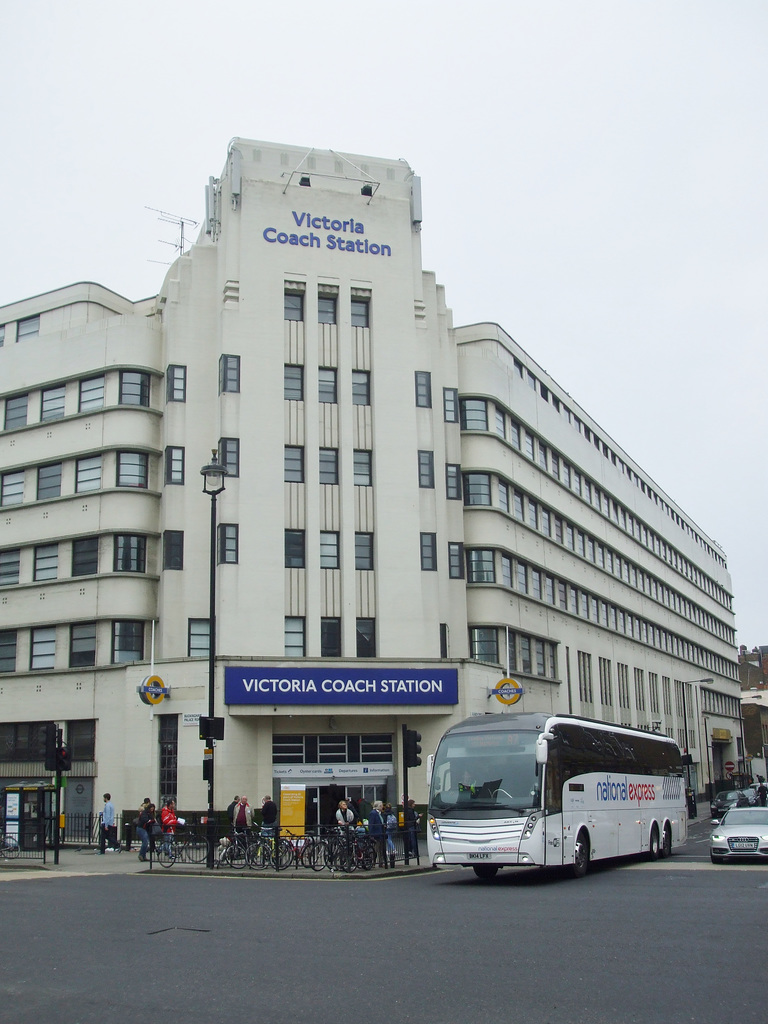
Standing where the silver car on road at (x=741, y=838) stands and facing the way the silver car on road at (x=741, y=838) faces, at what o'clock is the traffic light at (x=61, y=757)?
The traffic light is roughly at 3 o'clock from the silver car on road.

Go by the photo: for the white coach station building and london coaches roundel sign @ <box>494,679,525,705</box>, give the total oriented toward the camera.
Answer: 2

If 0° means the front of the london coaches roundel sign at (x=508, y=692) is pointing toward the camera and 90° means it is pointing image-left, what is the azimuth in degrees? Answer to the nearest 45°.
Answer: approximately 0°

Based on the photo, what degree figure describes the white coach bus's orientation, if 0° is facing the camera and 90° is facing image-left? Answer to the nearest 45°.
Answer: approximately 45°
